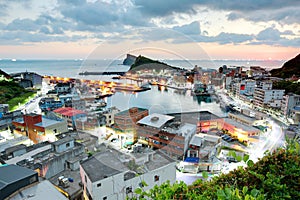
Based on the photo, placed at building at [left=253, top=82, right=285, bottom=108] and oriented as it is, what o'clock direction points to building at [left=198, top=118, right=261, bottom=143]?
building at [left=198, top=118, right=261, bottom=143] is roughly at 11 o'clock from building at [left=253, top=82, right=285, bottom=108].

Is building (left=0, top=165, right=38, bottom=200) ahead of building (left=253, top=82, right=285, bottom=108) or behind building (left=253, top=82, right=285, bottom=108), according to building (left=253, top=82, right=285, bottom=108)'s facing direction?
ahead

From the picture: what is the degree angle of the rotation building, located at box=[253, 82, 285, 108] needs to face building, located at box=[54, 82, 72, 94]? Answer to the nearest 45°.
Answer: approximately 45° to its right

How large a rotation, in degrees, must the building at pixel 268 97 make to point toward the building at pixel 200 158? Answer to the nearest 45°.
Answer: approximately 45° to its left

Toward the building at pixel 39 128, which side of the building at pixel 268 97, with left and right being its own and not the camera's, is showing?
front

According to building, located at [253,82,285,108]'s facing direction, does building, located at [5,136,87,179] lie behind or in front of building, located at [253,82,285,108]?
in front

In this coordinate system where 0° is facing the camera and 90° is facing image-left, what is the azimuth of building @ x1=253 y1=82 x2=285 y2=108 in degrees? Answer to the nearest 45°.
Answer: approximately 45°

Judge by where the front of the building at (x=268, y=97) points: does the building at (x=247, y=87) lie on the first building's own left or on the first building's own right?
on the first building's own right

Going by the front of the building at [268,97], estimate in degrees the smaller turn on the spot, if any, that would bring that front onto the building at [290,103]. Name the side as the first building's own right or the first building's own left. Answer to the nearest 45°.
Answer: approximately 90° to the first building's own left
